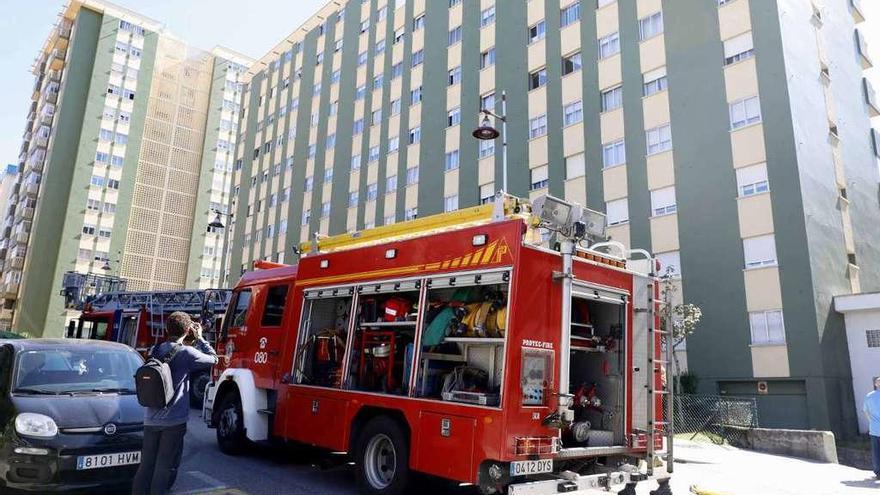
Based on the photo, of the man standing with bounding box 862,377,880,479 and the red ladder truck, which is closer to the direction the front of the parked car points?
the man standing

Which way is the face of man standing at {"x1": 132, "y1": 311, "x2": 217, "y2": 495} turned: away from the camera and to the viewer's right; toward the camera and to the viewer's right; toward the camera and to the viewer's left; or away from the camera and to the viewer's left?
away from the camera and to the viewer's right

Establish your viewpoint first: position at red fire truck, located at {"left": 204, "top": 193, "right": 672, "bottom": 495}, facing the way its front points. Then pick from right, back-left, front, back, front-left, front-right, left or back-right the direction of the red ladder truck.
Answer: front

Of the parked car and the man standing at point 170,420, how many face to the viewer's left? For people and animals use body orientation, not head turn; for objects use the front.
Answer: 0

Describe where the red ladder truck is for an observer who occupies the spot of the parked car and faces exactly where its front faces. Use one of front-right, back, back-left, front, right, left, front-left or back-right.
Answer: back-left

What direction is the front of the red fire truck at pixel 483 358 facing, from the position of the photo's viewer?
facing away from the viewer and to the left of the viewer

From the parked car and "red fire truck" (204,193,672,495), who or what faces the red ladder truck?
the red fire truck

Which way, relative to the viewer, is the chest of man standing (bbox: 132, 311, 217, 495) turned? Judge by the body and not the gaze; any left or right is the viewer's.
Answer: facing away from the viewer and to the right of the viewer

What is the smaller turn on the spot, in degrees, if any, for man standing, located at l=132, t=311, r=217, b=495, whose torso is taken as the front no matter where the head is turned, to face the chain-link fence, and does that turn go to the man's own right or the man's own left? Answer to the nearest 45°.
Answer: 0° — they already face it

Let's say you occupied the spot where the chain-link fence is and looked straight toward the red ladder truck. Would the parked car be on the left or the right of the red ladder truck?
left

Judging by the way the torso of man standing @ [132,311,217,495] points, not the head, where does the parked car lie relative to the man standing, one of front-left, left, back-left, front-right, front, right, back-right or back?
left

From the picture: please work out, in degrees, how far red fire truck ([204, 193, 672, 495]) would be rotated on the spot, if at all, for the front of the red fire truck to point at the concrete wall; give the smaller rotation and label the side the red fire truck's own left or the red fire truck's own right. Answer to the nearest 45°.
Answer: approximately 90° to the red fire truck's own right

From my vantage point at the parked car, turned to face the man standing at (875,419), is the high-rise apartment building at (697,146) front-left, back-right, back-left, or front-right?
front-left

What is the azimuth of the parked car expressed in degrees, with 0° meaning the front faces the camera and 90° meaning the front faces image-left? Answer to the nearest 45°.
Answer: approximately 315°
